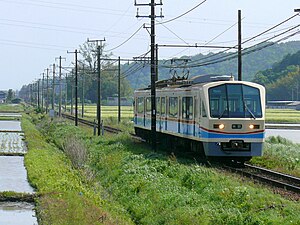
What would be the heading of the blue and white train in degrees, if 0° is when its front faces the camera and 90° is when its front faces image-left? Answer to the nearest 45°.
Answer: approximately 315°
